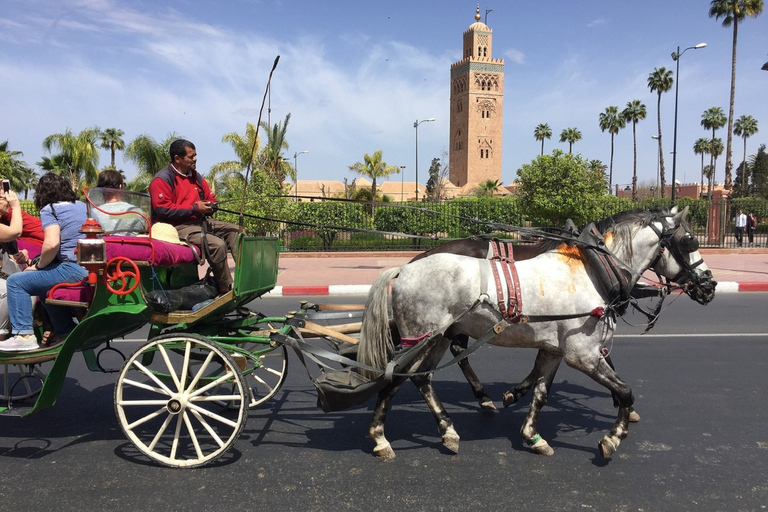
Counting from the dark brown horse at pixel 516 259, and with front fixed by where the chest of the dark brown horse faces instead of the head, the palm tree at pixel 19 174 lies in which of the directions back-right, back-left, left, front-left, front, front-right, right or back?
back-left

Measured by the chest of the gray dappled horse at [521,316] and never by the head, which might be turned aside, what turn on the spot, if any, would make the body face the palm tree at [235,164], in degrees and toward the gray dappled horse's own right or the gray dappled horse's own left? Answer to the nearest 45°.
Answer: approximately 135° to the gray dappled horse's own left

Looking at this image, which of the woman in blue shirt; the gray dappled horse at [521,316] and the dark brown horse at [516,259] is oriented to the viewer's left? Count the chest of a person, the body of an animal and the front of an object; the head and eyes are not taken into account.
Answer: the woman in blue shirt

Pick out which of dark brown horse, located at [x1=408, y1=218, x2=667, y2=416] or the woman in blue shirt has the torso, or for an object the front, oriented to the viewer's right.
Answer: the dark brown horse

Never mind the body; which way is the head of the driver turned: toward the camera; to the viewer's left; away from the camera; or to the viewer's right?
to the viewer's right

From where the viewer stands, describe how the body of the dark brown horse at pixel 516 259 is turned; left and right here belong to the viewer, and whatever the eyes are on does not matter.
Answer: facing to the right of the viewer

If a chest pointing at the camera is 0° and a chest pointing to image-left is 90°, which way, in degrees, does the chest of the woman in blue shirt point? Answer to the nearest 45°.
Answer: approximately 90°

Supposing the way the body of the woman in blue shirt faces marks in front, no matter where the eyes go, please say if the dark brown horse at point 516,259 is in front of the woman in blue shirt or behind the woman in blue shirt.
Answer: behind

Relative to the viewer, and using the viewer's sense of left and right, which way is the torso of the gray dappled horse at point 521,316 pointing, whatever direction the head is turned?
facing to the right of the viewer

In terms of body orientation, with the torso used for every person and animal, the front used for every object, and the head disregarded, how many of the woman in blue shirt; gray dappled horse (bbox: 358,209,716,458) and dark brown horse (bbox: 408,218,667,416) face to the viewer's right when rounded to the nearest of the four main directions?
2

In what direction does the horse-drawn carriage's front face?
to the viewer's right

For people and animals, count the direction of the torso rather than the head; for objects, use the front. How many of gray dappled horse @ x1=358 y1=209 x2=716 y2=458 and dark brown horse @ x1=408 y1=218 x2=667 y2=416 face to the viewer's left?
0

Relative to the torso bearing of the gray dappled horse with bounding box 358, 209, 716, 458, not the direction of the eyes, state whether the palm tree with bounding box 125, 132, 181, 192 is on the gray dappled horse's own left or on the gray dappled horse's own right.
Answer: on the gray dappled horse's own left
